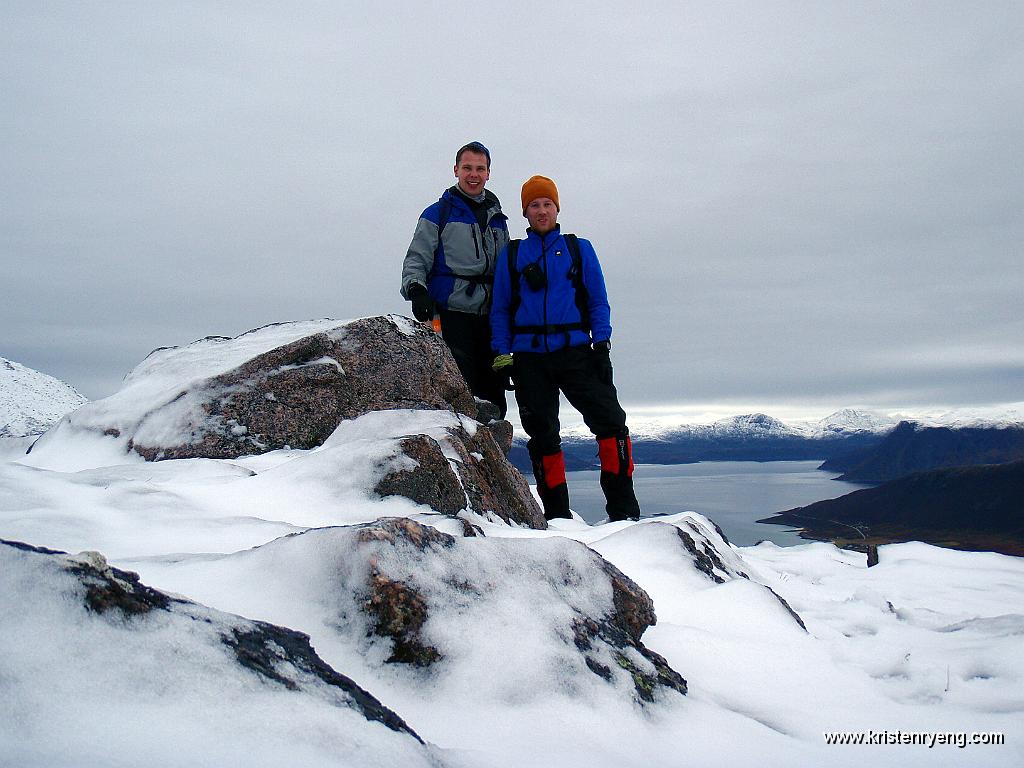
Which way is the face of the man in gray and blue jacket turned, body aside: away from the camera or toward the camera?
toward the camera

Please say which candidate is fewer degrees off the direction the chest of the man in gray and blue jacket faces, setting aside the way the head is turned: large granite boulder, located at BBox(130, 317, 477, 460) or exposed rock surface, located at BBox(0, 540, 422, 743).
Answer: the exposed rock surface

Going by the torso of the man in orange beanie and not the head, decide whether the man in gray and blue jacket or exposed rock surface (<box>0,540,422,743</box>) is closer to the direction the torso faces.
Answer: the exposed rock surface

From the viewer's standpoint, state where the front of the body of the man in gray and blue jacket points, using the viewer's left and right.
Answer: facing the viewer and to the right of the viewer

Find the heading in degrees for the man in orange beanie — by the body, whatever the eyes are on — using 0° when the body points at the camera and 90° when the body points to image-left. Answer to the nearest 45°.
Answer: approximately 0°

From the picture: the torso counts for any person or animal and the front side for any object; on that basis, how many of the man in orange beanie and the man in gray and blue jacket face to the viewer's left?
0

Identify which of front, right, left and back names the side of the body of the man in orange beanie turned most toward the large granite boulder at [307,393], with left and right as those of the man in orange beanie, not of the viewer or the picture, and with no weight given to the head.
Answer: right

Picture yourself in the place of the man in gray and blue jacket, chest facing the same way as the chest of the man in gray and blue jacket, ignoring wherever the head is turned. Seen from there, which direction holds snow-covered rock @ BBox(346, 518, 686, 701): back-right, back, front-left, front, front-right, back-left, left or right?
front-right

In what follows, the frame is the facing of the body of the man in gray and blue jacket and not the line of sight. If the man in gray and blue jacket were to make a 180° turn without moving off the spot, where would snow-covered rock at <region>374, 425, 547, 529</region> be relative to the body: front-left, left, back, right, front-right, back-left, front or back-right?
back-left

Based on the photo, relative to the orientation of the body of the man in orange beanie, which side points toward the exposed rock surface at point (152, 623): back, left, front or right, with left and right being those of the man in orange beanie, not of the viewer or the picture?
front

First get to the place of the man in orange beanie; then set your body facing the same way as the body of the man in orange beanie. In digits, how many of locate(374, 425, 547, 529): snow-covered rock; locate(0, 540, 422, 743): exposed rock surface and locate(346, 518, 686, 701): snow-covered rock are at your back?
0

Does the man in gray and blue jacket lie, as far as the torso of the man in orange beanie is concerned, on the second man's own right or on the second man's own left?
on the second man's own right

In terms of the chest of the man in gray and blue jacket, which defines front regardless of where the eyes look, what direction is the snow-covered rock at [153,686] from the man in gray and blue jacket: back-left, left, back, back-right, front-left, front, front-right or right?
front-right

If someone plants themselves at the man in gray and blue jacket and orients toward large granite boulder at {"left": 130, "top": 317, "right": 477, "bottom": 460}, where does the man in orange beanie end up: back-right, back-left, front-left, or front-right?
back-left

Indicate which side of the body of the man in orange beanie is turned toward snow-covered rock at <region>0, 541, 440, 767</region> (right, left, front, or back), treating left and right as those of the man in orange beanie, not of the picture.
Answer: front

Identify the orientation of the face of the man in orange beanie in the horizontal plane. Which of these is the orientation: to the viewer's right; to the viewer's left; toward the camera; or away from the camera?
toward the camera
